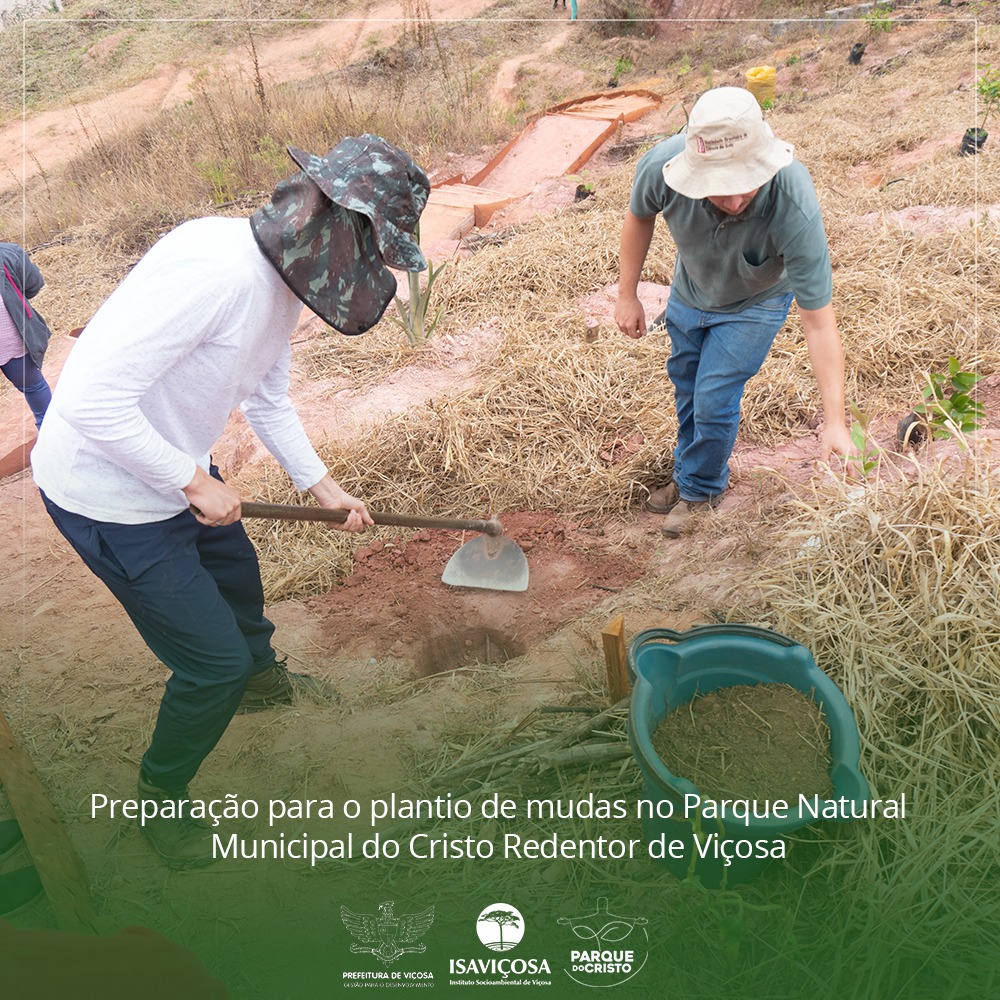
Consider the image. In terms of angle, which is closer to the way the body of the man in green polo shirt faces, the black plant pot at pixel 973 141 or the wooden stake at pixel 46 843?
the wooden stake

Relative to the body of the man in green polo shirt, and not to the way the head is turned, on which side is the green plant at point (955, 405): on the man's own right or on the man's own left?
on the man's own left

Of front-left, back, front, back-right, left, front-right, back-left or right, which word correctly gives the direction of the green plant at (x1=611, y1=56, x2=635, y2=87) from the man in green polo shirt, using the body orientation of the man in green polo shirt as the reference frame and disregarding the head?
back

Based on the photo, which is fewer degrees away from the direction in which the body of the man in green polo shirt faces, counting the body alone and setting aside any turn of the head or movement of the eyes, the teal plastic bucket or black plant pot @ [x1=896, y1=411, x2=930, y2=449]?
the teal plastic bucket

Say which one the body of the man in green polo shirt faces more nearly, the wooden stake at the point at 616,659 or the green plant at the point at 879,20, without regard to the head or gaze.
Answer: the wooden stake

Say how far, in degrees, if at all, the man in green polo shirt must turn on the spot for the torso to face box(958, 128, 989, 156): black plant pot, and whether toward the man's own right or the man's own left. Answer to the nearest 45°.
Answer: approximately 180°

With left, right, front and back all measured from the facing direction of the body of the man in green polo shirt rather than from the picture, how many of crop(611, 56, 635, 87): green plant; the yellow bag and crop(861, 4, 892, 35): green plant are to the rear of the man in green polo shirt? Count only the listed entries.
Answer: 3

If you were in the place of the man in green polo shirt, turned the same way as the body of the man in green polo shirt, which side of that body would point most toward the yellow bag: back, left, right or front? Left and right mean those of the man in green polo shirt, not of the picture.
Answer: back

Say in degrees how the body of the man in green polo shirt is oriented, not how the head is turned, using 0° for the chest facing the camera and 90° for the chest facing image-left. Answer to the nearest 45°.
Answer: approximately 0°

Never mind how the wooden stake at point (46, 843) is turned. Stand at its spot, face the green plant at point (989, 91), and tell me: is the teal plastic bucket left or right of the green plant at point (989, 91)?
right

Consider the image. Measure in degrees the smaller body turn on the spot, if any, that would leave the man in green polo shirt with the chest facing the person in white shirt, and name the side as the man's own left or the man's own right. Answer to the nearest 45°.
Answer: approximately 45° to the man's own right

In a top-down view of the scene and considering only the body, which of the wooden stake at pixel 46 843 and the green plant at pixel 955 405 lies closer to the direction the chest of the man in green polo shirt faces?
the wooden stake

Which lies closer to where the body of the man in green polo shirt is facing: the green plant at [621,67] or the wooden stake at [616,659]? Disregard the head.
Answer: the wooden stake

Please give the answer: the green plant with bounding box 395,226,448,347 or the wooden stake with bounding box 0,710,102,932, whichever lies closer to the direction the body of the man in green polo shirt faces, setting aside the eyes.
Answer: the wooden stake

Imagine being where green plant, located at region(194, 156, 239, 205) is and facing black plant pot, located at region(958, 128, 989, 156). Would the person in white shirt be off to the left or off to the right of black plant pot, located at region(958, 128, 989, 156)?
right

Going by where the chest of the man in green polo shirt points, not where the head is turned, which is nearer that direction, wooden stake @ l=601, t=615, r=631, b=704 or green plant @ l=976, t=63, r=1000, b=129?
the wooden stake
